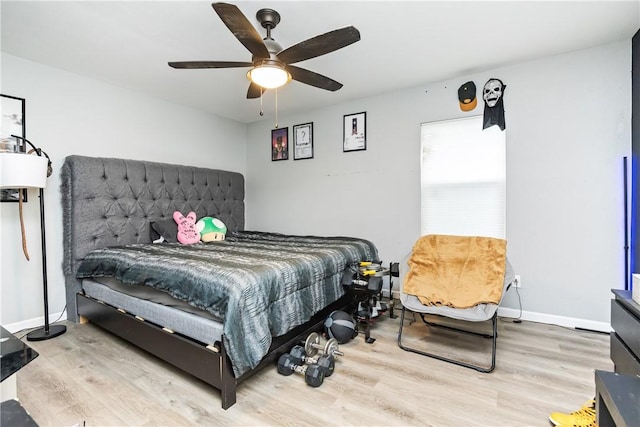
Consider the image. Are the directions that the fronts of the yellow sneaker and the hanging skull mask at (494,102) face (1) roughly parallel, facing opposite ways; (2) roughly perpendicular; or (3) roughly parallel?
roughly perpendicular

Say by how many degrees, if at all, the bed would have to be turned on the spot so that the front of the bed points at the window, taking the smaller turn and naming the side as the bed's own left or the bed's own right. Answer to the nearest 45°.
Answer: approximately 45° to the bed's own left

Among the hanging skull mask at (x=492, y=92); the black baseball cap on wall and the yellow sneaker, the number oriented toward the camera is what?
2

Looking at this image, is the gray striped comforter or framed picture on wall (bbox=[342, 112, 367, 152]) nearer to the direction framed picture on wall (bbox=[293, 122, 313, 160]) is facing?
the gray striped comforter

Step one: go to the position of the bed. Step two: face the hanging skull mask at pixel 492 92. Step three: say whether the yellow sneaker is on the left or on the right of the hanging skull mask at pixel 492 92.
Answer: right

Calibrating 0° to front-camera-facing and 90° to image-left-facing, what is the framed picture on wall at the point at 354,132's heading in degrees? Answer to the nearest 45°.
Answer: approximately 45°

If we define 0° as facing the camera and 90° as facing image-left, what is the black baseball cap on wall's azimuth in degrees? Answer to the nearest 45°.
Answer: approximately 0°

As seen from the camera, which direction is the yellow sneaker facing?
to the viewer's left
